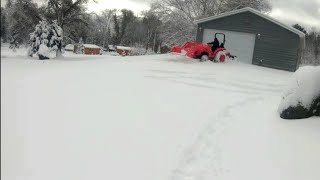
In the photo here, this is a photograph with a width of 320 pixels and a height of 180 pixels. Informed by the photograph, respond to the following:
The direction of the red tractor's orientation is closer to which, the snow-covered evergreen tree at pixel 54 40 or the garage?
the snow-covered evergreen tree

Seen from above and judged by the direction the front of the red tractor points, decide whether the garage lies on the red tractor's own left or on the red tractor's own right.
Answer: on the red tractor's own right

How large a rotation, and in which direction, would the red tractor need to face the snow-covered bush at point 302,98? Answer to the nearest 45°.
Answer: approximately 90° to its left

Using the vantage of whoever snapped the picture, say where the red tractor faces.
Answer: facing to the left of the viewer

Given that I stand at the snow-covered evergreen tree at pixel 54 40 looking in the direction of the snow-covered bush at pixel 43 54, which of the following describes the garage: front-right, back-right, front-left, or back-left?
back-left

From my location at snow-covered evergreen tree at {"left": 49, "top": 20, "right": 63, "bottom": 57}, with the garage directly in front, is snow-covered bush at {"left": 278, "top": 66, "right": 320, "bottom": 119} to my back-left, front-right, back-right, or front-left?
front-right

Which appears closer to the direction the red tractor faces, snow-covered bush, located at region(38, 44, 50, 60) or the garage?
the snow-covered bush
